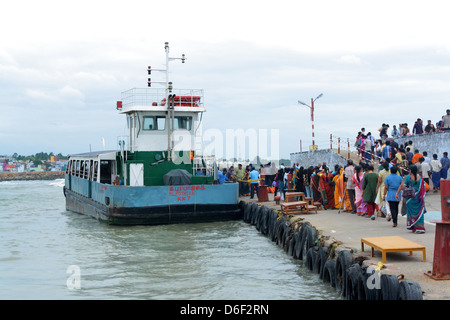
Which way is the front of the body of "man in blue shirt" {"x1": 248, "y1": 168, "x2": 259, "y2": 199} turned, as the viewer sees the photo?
away from the camera

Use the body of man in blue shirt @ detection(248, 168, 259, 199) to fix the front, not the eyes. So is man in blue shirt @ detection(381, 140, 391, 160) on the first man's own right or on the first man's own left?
on the first man's own right

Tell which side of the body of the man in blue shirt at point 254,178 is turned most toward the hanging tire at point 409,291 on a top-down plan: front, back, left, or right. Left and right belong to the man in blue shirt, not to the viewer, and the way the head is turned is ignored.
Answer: back
